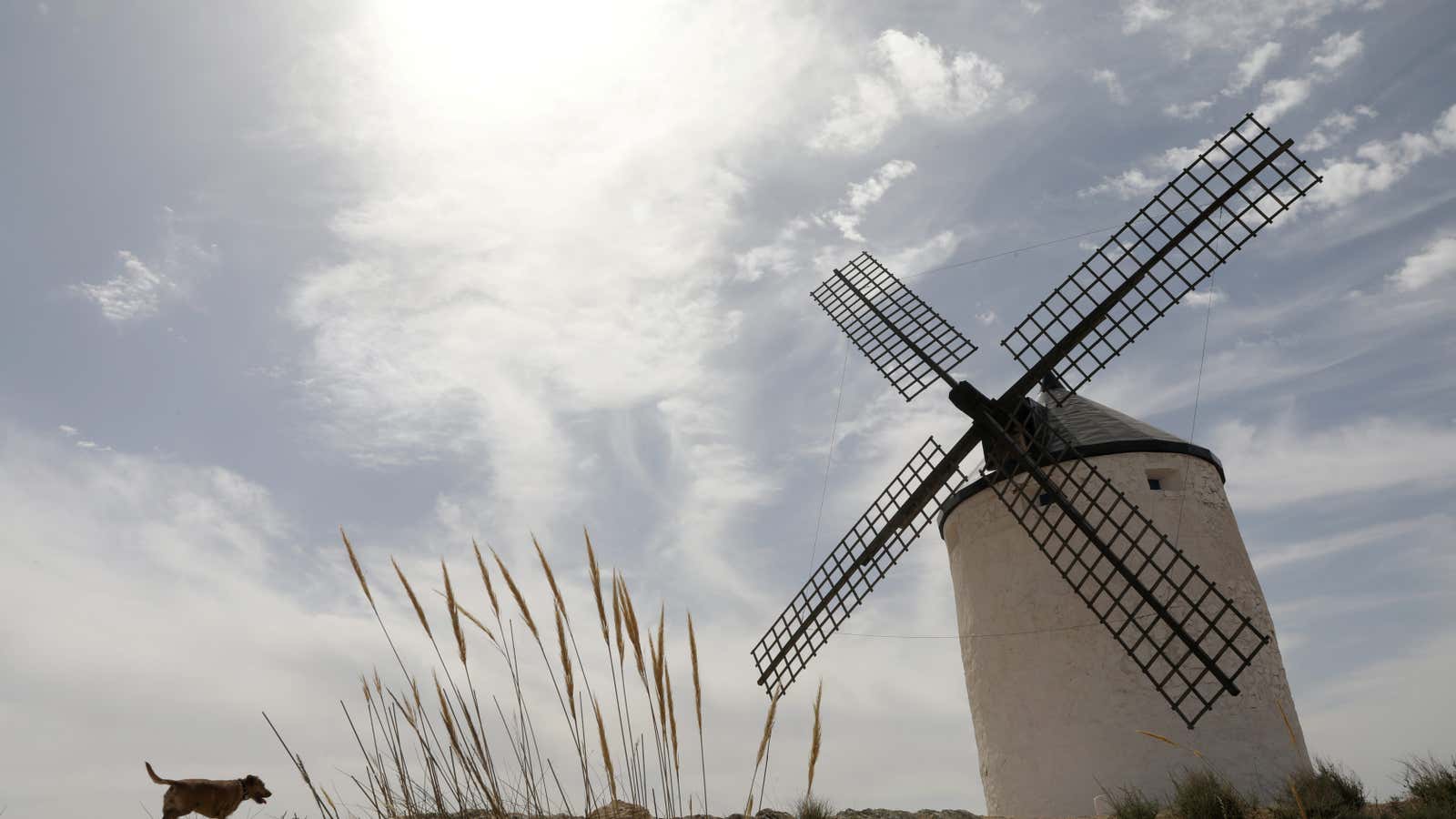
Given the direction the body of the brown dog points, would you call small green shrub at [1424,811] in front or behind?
in front

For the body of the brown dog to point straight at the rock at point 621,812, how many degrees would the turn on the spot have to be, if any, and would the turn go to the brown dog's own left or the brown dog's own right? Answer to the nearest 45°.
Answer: approximately 45° to the brown dog's own right

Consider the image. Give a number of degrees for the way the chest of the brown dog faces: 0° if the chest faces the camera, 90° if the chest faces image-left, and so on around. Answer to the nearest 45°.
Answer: approximately 270°

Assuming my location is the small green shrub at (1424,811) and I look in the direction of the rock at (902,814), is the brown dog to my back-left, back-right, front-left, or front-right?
front-left

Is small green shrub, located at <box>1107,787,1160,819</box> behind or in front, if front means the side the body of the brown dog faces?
in front

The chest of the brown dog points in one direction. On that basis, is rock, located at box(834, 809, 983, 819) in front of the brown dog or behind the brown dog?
in front

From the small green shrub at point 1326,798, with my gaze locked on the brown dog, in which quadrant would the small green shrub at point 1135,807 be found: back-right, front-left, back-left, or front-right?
front-right

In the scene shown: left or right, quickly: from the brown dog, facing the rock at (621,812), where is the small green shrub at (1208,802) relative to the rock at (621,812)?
left
